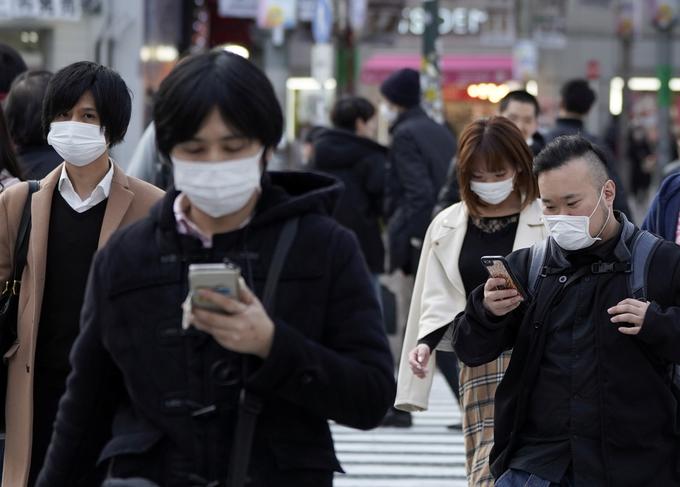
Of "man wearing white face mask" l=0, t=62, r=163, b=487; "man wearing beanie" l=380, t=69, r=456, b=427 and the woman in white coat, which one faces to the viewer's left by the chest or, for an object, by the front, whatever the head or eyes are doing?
the man wearing beanie

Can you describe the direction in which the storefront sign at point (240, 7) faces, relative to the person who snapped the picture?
facing the viewer

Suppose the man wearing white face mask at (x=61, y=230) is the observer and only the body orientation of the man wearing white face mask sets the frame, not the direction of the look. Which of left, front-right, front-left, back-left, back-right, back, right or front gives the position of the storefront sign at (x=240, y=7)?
back

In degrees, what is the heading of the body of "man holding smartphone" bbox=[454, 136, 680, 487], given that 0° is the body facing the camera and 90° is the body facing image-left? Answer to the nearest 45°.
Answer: approximately 45°

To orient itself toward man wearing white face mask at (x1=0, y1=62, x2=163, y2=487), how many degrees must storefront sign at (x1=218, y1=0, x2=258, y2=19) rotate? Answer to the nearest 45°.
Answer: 0° — it already faces them

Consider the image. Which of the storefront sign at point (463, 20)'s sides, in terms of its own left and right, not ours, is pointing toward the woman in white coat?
front

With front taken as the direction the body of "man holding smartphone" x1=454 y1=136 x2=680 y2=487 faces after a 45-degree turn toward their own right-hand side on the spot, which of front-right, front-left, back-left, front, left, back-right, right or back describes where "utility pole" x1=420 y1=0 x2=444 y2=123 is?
right

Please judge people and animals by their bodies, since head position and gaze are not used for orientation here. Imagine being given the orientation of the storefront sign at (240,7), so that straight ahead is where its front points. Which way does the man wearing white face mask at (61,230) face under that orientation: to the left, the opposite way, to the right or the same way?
the same way

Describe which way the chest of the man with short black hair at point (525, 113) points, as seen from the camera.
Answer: toward the camera

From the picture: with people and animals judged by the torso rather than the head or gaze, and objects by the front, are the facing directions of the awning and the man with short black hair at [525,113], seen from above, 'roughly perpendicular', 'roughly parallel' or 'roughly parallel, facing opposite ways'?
roughly parallel

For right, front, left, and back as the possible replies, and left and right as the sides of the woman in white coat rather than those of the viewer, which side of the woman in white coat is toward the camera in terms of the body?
front

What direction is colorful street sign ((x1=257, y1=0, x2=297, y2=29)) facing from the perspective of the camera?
toward the camera

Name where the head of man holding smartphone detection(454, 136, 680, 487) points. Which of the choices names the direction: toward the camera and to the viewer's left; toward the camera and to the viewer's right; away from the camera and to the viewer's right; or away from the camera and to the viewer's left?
toward the camera and to the viewer's left

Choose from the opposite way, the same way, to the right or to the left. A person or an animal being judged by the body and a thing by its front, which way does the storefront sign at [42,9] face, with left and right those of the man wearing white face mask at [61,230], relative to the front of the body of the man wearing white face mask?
the same way

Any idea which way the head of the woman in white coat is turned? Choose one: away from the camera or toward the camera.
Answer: toward the camera
